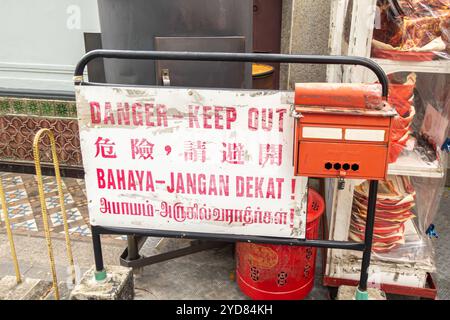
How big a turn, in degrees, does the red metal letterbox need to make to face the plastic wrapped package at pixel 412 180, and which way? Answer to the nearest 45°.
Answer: approximately 135° to its left

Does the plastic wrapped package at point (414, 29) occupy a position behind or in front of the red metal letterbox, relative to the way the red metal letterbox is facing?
behind

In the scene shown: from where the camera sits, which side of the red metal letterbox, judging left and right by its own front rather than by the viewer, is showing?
front

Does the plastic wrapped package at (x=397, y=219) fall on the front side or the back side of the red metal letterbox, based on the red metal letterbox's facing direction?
on the back side

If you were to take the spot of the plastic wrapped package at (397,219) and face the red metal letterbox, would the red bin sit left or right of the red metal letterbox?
right
